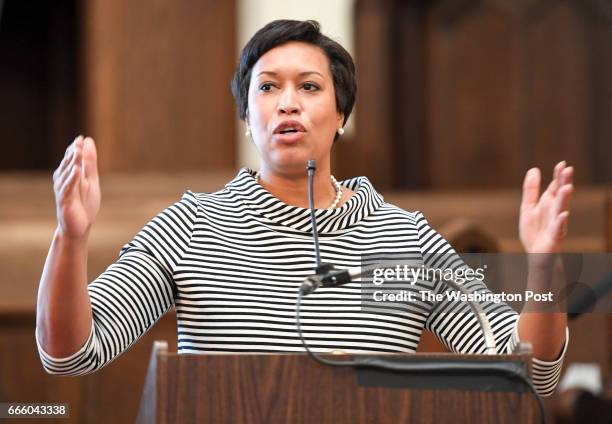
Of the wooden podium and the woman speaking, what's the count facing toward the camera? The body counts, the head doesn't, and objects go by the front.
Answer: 2

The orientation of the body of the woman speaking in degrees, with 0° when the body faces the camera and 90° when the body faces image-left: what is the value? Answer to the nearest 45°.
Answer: approximately 0°

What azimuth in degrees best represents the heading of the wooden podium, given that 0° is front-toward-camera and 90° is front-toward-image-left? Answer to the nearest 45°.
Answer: approximately 0°
